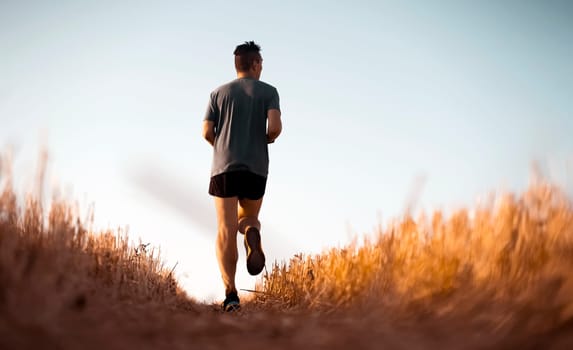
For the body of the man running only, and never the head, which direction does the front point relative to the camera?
away from the camera
